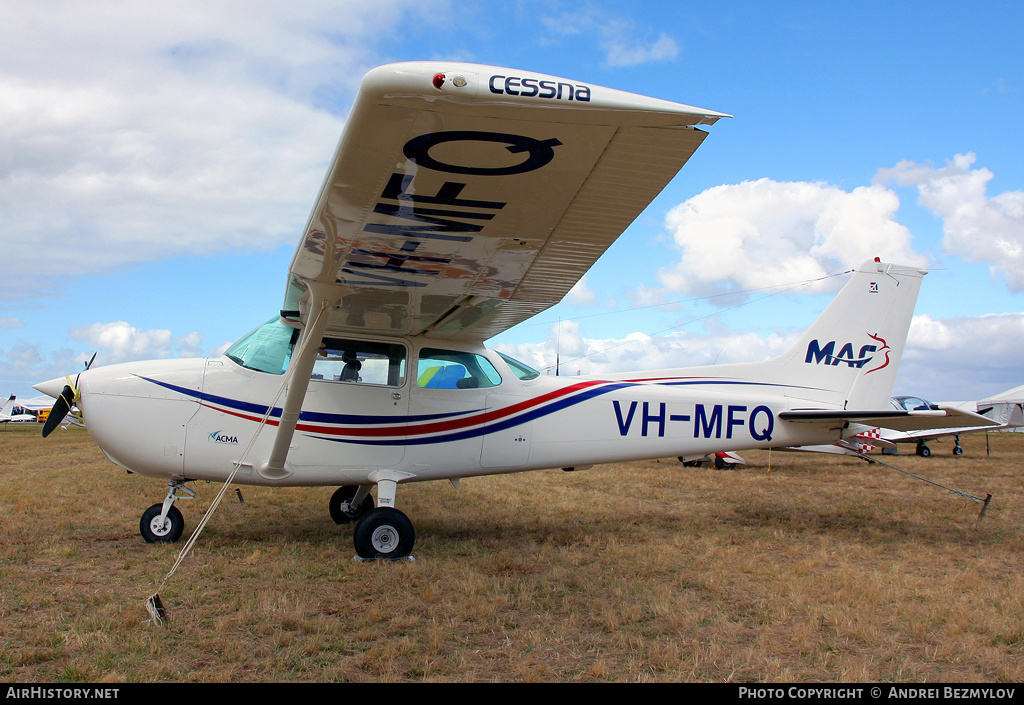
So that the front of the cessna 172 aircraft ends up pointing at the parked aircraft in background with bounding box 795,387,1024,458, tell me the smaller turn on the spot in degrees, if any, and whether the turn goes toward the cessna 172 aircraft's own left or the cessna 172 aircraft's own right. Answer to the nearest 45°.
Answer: approximately 135° to the cessna 172 aircraft's own right

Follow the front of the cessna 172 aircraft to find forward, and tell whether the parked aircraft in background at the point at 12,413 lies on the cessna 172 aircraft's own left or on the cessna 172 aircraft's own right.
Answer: on the cessna 172 aircraft's own right

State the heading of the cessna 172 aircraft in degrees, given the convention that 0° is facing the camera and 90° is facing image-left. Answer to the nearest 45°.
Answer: approximately 90°
